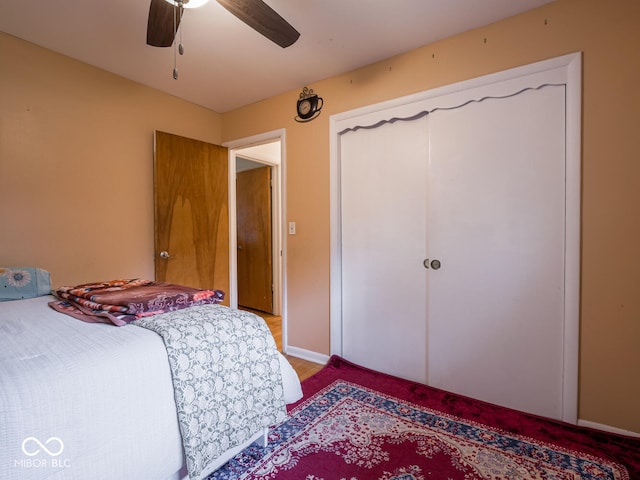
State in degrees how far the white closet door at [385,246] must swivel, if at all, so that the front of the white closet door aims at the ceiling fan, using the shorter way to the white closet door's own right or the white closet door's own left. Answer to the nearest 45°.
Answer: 0° — it already faces it

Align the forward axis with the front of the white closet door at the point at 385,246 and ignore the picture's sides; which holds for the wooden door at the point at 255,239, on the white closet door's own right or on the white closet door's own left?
on the white closet door's own right

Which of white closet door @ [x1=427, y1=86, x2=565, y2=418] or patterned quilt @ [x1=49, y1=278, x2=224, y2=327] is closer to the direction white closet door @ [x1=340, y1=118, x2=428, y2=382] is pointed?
the patterned quilt

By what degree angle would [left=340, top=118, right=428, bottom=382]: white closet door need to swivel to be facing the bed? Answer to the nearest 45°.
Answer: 0° — it already faces it

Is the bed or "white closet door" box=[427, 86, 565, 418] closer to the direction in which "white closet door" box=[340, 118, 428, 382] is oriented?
the bed

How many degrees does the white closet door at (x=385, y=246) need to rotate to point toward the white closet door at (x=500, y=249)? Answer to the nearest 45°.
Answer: approximately 90° to its left

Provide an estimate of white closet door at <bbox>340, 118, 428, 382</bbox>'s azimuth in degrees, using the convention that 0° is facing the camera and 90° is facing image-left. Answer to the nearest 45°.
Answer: approximately 45°

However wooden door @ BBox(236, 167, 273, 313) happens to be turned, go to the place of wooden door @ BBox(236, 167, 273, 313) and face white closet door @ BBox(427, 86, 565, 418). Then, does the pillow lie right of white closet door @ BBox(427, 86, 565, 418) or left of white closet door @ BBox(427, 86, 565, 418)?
right

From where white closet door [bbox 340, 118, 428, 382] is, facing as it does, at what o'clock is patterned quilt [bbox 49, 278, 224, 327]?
The patterned quilt is roughly at 12 o'clock from the white closet door.
